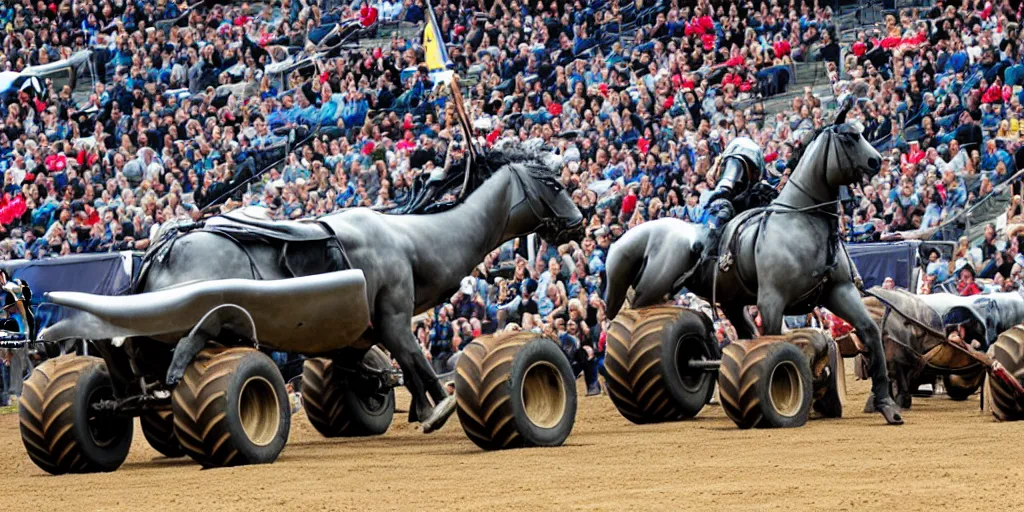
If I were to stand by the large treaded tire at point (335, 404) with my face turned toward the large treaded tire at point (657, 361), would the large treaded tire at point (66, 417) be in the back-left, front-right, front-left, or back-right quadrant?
back-right

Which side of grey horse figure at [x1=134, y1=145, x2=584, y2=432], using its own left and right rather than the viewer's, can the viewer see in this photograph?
right

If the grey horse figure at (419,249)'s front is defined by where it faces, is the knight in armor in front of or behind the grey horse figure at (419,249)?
in front

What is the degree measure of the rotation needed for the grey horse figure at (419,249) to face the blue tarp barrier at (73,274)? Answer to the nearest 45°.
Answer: approximately 135° to its left

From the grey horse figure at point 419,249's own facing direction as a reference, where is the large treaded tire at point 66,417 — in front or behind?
behind

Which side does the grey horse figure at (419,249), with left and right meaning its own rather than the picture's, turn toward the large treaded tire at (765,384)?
front

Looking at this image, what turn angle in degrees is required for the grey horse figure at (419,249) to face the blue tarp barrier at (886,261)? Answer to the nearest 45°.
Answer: approximately 45° to its left

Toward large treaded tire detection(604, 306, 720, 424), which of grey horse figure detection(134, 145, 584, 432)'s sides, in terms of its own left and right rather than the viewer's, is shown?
front

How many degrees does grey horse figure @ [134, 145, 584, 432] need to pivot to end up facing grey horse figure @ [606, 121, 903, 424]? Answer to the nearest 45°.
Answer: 0° — it already faces it

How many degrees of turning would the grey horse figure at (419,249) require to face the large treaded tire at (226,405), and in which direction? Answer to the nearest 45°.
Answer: approximately 135° to its right
